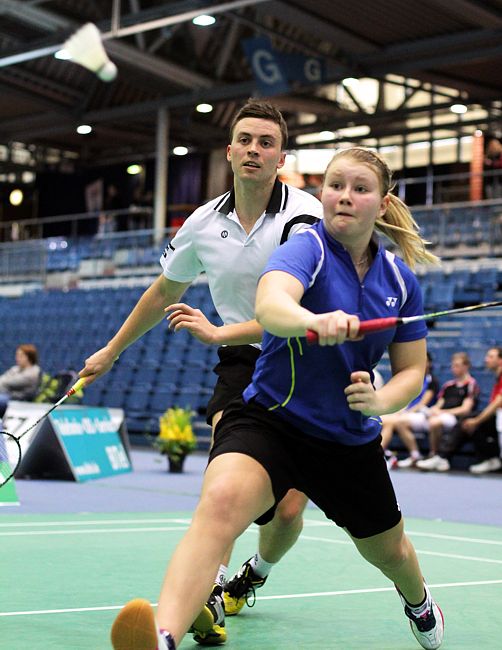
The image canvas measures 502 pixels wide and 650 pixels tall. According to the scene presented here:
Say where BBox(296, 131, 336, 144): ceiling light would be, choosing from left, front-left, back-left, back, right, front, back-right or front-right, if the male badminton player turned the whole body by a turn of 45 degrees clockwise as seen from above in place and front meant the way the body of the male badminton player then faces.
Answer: back-right

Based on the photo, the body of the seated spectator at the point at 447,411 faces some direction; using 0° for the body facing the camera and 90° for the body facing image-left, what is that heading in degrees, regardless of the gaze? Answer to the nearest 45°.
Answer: approximately 45°

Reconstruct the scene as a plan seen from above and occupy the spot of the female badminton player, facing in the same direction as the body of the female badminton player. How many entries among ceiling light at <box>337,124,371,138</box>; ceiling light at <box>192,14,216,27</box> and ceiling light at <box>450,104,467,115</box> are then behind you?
3

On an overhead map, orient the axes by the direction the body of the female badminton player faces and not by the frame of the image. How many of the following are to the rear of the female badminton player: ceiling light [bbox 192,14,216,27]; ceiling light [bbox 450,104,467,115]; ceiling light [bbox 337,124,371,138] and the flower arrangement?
4

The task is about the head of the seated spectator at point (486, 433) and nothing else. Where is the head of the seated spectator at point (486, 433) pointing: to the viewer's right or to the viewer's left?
to the viewer's left

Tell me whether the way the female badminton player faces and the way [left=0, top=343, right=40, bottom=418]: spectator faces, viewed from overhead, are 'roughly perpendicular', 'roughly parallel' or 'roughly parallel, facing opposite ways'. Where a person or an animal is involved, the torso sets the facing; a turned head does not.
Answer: roughly perpendicular

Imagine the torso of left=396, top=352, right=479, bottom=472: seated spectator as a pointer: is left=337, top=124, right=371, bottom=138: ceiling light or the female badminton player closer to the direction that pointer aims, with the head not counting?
the female badminton player

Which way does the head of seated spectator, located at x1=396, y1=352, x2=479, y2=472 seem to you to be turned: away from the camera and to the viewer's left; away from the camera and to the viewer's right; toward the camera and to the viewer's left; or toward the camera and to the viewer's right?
toward the camera and to the viewer's left

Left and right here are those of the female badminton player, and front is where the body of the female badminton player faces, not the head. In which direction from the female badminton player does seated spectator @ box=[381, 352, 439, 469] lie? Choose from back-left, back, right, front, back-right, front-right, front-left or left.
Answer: back
